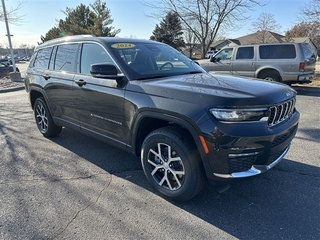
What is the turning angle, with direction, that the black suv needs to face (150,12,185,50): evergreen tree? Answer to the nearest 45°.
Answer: approximately 135° to its left

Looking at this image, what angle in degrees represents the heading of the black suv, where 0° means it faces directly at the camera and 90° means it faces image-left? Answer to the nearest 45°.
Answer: approximately 315°

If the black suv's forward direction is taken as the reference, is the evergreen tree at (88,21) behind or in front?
behind

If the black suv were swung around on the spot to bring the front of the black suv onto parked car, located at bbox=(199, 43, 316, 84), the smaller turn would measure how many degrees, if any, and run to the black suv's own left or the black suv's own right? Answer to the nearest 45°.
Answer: approximately 90° to the black suv's own left

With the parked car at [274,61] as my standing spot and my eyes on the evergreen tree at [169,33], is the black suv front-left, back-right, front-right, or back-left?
back-left

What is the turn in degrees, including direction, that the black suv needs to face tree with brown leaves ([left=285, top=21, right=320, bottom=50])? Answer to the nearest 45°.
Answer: approximately 90° to its left
